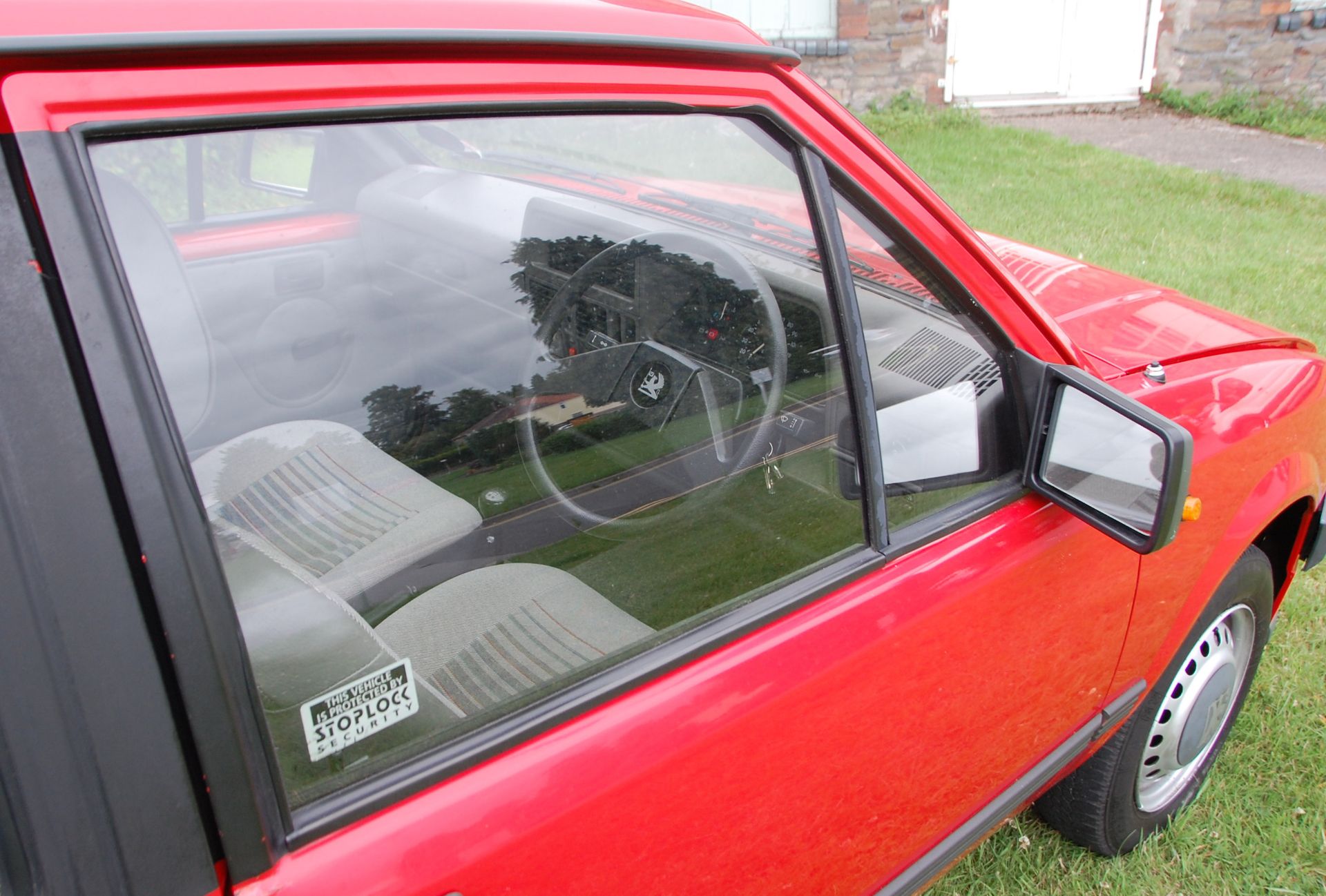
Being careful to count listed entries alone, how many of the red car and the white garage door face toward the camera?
1

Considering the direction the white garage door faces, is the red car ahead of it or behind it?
ahead

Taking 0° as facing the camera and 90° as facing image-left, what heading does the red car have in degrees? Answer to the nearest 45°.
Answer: approximately 225°

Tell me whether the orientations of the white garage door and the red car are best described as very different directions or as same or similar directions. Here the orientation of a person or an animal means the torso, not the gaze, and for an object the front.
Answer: very different directions

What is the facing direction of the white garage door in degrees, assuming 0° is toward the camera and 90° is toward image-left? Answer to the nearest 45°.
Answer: approximately 0°

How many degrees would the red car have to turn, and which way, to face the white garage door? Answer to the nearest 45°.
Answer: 0° — it already faces it
